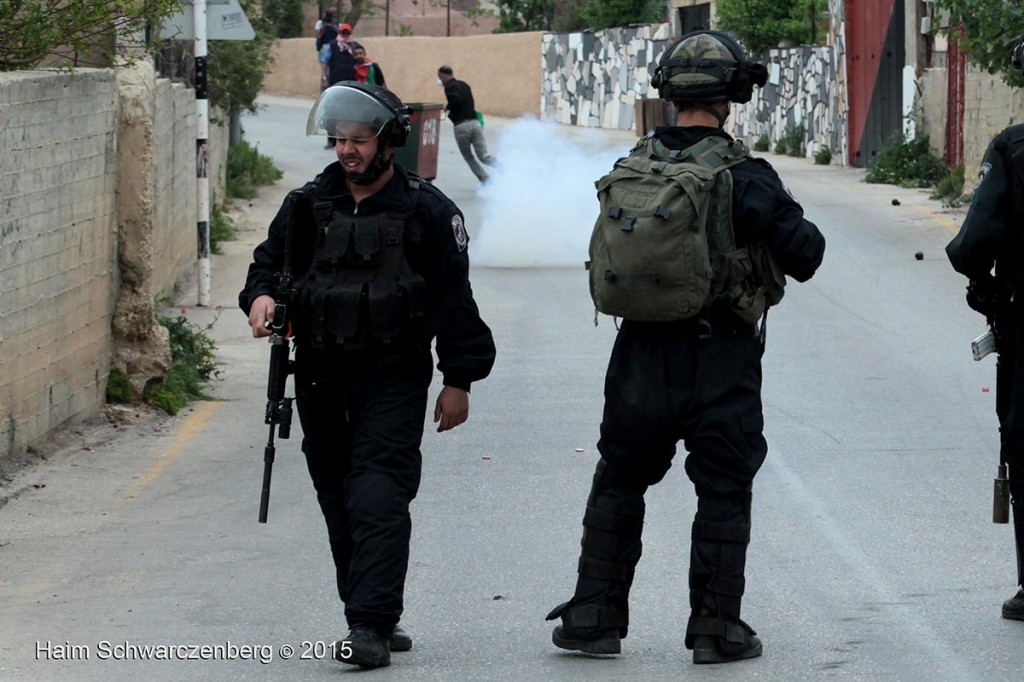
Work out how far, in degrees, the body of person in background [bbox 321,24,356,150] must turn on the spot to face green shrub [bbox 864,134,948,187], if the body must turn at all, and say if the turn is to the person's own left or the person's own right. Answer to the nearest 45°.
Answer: approximately 45° to the person's own left

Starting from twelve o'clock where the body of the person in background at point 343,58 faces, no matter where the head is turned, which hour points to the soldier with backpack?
The soldier with backpack is roughly at 12 o'clock from the person in background.

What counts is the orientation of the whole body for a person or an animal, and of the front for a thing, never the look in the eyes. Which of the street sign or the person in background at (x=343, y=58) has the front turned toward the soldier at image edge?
the person in background

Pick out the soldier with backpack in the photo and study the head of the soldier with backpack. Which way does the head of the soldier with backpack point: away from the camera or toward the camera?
away from the camera

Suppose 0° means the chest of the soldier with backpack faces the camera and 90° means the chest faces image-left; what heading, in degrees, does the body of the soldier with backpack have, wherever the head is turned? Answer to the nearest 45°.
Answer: approximately 225°
